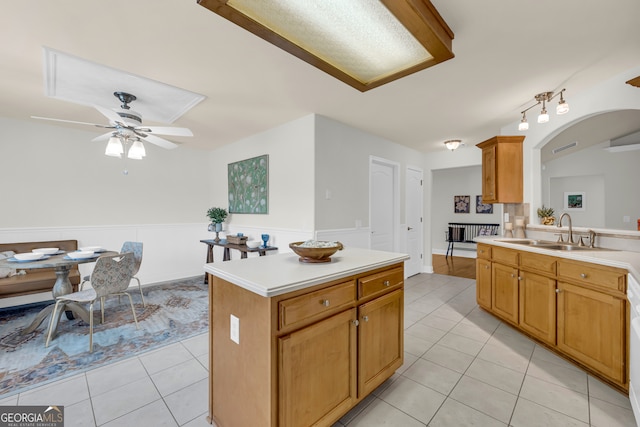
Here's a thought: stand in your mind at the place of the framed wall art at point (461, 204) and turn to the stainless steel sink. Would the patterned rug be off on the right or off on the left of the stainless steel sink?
right

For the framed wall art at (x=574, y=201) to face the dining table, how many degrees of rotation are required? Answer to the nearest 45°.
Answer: approximately 45° to its right

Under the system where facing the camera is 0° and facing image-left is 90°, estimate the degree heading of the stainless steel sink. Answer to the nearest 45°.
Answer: approximately 45°

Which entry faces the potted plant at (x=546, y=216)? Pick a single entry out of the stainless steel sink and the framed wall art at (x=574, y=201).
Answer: the framed wall art

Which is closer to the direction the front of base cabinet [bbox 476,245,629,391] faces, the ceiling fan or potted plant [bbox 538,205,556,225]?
the ceiling fan

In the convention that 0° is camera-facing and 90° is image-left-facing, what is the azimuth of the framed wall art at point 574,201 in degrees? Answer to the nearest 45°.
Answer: approximately 0°

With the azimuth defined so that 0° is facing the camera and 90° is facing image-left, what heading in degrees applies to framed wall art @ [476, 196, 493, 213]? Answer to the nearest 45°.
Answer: approximately 0°

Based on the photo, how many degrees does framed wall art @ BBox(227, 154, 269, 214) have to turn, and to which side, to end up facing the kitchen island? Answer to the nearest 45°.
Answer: approximately 45° to its left

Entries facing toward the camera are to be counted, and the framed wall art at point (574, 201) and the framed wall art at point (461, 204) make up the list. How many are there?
2

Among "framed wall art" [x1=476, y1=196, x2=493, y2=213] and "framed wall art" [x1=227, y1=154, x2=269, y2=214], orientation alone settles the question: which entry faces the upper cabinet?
"framed wall art" [x1=476, y1=196, x2=493, y2=213]
